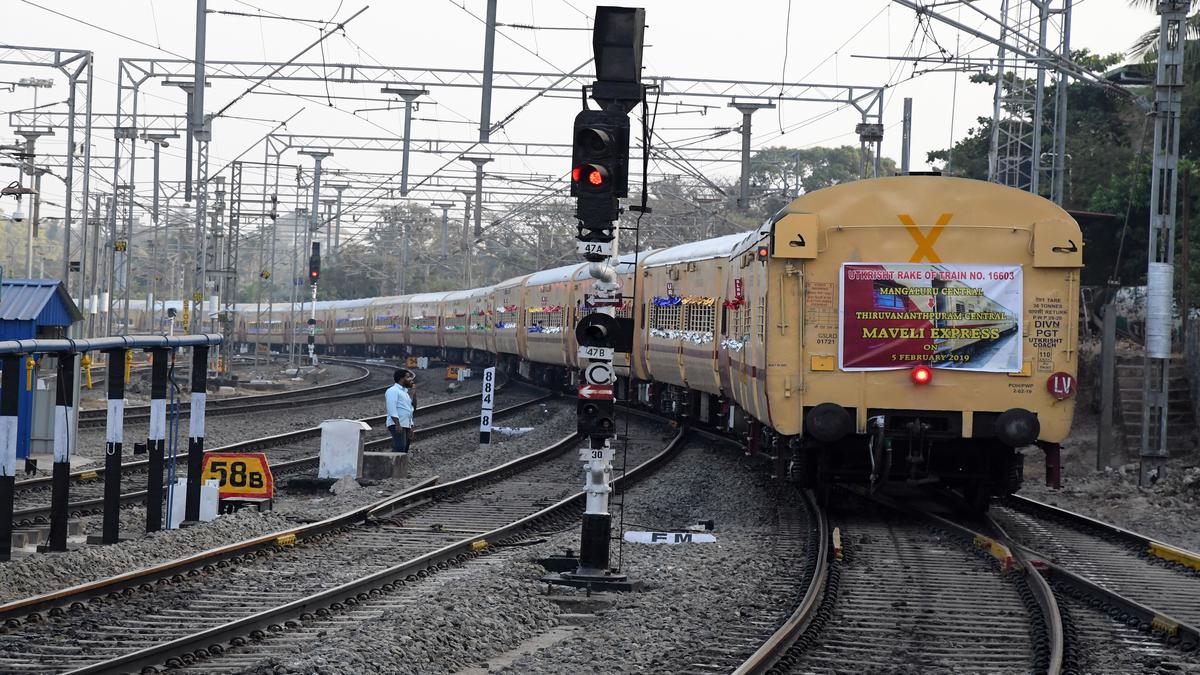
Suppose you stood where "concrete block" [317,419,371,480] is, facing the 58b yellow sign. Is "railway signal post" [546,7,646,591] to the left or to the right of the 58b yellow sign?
left

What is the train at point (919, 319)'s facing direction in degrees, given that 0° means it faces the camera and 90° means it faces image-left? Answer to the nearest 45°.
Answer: approximately 135°

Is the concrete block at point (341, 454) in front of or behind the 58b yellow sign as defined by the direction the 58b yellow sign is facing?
behind

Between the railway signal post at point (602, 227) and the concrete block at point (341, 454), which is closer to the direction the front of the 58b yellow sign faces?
the railway signal post

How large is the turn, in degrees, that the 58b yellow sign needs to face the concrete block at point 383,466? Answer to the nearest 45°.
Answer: approximately 135° to its left

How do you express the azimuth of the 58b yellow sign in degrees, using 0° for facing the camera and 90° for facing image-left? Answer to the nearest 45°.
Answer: approximately 0°

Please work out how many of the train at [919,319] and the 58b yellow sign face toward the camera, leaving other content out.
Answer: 1

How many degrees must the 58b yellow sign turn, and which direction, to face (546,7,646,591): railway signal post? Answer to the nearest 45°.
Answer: approximately 45° to its left
